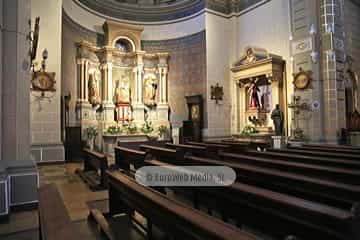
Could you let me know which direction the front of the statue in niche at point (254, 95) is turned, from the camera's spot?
facing the viewer and to the left of the viewer

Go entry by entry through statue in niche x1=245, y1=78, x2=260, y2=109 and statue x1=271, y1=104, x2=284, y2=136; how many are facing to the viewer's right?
0

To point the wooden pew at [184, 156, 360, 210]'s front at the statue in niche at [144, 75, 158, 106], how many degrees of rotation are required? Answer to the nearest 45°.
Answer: approximately 90° to its left

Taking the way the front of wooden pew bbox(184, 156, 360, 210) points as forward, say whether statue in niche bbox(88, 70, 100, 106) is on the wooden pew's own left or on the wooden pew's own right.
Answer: on the wooden pew's own left

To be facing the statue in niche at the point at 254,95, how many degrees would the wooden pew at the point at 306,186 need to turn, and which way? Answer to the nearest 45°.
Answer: approximately 45° to its left

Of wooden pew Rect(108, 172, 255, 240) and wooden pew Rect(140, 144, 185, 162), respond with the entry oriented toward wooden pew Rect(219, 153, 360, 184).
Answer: wooden pew Rect(108, 172, 255, 240)
